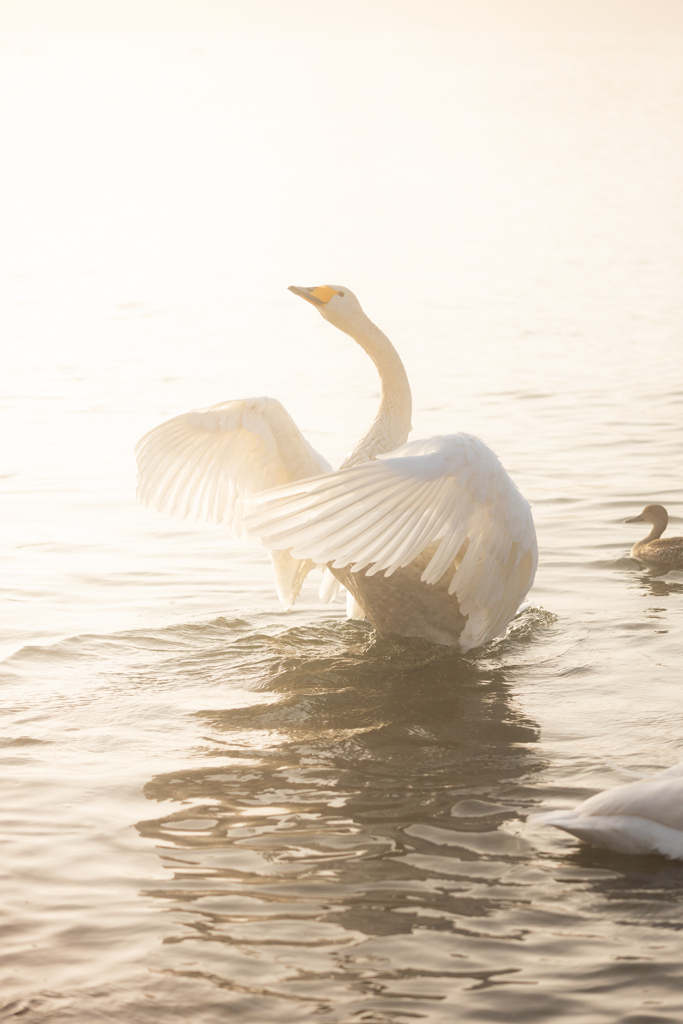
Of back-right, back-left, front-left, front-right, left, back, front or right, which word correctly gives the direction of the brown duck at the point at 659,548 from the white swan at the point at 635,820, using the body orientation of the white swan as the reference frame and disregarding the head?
left

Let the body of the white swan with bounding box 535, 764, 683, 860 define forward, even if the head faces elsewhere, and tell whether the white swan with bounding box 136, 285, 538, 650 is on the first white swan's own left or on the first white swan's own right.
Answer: on the first white swan's own left

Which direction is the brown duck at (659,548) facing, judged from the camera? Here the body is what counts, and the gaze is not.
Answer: to the viewer's left

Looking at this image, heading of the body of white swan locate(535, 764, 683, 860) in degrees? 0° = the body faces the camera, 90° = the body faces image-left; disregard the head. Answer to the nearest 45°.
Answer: approximately 270°

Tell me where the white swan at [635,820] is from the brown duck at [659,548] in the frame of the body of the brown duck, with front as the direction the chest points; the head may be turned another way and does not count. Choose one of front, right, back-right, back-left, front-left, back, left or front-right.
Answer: left

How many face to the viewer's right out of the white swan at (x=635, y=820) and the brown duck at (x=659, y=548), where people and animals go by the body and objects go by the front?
1

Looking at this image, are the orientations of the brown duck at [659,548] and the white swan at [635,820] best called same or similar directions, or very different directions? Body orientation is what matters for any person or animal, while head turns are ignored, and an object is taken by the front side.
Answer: very different directions

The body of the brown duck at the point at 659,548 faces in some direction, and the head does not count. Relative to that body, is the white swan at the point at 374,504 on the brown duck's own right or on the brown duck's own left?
on the brown duck's own left
